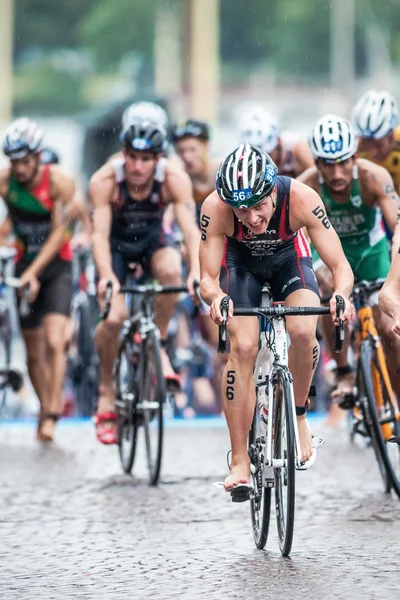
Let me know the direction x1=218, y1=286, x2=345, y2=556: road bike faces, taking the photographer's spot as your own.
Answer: facing the viewer

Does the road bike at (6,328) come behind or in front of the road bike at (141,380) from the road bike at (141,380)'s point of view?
behind

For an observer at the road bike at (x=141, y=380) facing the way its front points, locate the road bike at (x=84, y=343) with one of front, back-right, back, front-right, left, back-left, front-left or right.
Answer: back

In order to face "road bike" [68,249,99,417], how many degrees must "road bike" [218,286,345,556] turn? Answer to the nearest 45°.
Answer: approximately 180°

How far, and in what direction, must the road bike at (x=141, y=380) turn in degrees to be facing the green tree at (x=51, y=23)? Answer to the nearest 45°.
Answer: approximately 180°

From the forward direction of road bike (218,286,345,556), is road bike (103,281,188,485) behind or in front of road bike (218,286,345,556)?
behind

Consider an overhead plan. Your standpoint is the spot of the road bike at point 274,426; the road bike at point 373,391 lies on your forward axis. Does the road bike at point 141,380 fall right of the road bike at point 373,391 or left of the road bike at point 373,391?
left

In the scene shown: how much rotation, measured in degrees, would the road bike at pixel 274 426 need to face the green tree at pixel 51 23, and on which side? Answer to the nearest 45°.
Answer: approximately 180°

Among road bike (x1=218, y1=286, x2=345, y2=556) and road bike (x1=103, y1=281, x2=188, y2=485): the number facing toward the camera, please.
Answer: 2

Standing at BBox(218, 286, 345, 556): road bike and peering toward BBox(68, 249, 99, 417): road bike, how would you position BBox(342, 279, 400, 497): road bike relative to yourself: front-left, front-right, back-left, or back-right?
front-right

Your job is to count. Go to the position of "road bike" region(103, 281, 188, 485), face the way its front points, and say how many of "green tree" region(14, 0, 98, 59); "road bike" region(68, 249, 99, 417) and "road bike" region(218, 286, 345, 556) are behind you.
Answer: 2

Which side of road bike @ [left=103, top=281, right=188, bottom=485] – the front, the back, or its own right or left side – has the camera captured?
front
